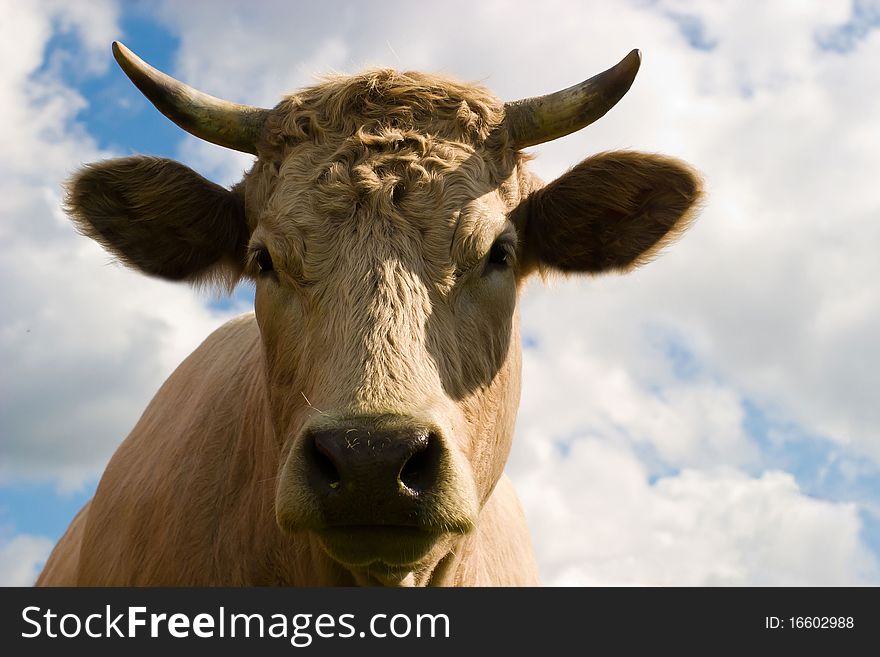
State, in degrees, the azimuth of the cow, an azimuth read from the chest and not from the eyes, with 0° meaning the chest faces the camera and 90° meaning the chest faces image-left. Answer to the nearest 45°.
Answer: approximately 0°
